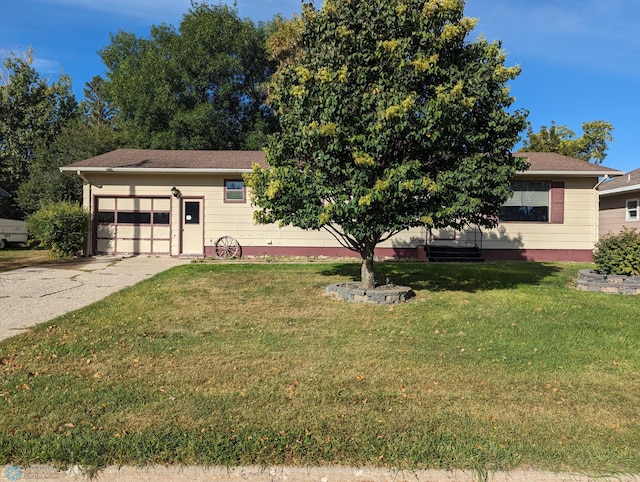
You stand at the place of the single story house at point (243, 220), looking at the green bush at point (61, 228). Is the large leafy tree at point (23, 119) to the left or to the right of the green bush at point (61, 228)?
right

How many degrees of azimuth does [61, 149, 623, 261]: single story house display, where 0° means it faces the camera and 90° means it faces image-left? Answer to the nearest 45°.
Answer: approximately 0°

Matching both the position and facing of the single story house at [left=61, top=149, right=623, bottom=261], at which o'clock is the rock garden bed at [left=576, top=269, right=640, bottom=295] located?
The rock garden bed is roughly at 10 o'clock from the single story house.

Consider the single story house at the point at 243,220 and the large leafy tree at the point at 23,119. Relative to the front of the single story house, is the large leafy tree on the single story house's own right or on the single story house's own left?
on the single story house's own right

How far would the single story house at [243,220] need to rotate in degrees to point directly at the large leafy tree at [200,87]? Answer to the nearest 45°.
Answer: approximately 135° to its right

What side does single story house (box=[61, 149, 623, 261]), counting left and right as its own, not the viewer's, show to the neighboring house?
left
